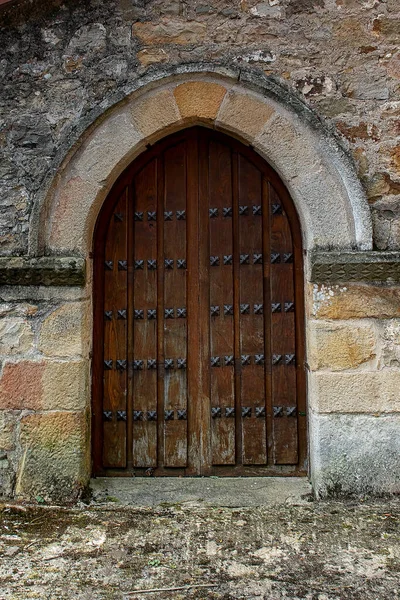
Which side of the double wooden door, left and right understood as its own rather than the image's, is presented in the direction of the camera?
front
